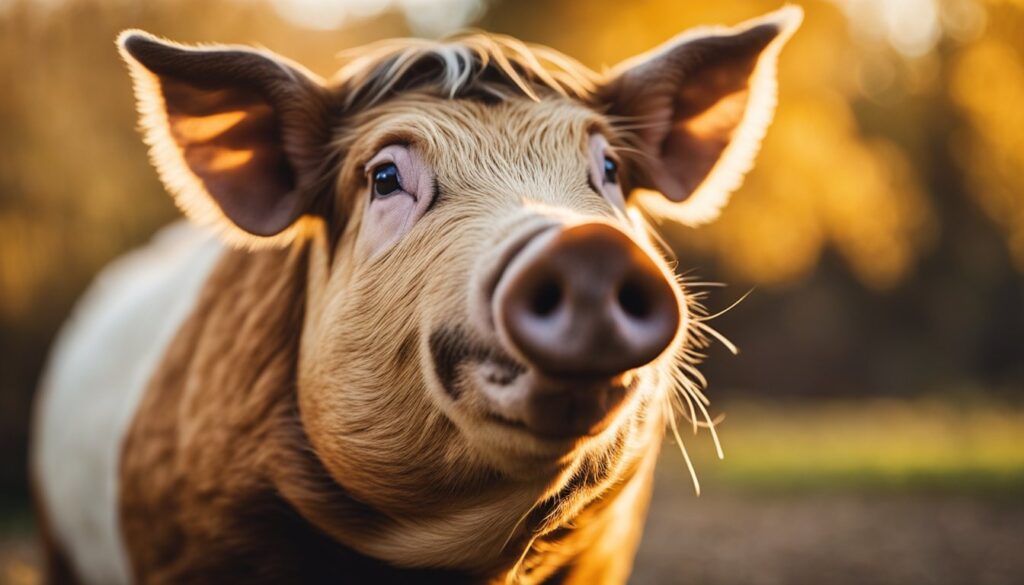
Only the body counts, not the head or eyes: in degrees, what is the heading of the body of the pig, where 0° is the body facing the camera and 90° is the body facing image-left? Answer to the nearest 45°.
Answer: approximately 315°
